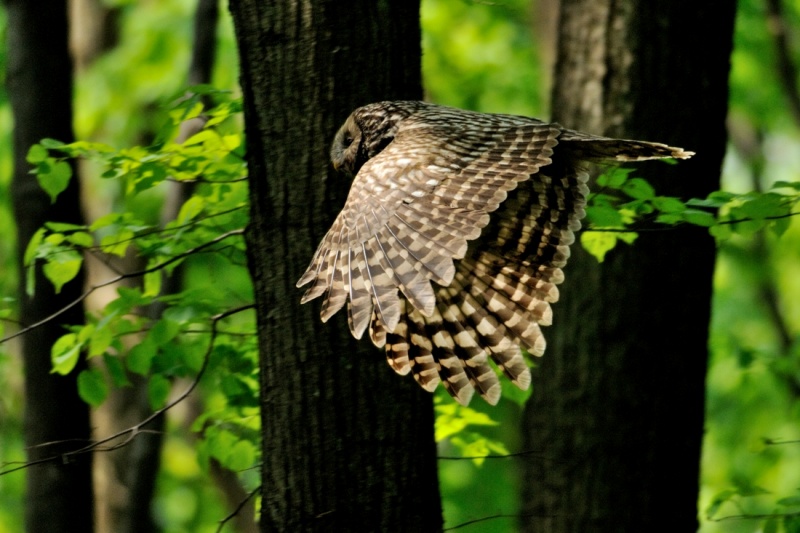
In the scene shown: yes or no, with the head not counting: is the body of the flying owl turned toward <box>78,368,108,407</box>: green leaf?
yes

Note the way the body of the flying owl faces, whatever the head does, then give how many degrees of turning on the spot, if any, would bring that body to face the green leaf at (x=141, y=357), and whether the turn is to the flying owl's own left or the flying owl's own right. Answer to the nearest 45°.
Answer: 0° — it already faces it

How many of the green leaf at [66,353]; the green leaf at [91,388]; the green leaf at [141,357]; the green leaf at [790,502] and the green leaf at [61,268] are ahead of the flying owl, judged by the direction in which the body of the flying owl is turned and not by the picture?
4

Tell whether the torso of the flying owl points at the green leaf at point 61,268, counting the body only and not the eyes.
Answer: yes

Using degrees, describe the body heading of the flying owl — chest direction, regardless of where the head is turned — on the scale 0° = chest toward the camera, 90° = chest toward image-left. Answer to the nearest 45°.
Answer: approximately 90°

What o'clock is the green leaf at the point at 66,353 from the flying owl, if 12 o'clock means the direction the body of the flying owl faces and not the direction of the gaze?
The green leaf is roughly at 12 o'clock from the flying owl.

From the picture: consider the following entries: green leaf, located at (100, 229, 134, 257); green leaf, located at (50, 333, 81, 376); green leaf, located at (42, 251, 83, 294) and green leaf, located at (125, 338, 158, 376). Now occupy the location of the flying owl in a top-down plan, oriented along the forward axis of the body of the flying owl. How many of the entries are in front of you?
4

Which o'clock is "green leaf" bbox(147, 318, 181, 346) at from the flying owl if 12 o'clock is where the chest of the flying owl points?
The green leaf is roughly at 12 o'clock from the flying owl.

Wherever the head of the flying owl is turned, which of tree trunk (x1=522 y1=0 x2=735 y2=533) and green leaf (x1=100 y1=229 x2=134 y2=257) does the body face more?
the green leaf
